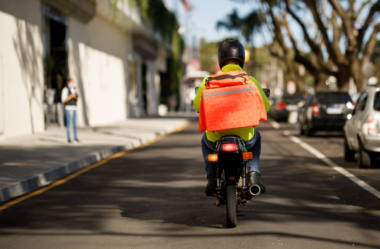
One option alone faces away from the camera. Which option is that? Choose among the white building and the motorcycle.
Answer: the motorcycle

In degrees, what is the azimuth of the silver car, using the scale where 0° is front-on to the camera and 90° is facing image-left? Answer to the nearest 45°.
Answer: approximately 135°

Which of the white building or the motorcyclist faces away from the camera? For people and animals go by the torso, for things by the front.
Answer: the motorcyclist

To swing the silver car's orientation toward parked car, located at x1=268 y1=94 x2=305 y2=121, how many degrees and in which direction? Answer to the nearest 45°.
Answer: approximately 45° to its right

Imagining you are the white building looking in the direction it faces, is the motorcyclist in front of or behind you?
in front

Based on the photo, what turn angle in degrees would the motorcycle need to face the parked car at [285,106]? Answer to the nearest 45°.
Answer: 0° — it already faces it

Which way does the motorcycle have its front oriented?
away from the camera

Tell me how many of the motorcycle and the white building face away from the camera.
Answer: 1

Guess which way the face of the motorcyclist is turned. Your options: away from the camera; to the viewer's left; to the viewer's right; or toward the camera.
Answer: away from the camera

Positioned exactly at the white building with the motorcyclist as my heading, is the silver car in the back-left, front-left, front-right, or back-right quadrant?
front-left

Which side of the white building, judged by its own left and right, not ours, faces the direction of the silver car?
front

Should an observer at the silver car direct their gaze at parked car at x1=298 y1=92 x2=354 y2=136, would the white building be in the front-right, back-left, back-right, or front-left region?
front-left

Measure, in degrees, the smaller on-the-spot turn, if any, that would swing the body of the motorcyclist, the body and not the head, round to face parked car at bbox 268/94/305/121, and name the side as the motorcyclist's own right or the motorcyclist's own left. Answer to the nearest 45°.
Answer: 0° — they already face it

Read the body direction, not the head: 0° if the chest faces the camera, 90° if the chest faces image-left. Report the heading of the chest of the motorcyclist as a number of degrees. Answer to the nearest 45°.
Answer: approximately 180°
